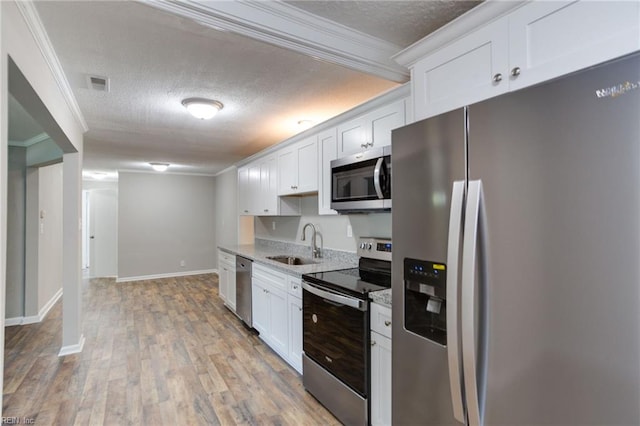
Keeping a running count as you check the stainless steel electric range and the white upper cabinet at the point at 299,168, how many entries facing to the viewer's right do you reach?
0

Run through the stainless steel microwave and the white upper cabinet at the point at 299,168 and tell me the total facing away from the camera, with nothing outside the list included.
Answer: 0

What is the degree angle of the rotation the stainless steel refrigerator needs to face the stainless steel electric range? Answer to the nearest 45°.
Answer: approximately 90° to its right

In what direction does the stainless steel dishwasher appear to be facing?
to the viewer's left

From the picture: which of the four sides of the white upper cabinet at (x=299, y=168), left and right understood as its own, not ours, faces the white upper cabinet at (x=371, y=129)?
left

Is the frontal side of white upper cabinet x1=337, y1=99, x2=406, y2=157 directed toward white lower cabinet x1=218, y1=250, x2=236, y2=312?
no

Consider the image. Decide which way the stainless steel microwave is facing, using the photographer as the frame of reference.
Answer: facing the viewer and to the left of the viewer

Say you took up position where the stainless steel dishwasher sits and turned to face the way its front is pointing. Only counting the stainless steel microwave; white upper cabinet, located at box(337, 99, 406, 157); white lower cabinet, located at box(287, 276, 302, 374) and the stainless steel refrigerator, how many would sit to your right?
0

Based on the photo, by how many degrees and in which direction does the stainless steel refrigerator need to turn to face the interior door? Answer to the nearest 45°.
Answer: approximately 45° to its right

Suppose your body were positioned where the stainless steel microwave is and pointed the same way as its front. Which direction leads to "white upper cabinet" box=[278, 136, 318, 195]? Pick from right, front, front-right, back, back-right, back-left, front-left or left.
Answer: right

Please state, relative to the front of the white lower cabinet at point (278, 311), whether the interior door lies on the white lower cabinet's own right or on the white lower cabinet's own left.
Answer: on the white lower cabinet's own right

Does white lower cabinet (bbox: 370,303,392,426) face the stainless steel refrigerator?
no

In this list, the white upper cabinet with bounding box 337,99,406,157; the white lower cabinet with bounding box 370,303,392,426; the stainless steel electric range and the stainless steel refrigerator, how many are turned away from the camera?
0

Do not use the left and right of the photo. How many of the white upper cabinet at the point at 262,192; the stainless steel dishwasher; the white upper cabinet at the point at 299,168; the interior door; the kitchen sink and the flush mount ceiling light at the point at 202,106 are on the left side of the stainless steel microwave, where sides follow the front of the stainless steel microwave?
0

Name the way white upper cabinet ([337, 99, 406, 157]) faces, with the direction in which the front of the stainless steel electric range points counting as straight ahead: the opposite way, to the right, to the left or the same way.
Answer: the same way

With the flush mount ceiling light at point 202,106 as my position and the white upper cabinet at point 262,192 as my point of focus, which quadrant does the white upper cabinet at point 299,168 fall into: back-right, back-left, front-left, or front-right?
front-right

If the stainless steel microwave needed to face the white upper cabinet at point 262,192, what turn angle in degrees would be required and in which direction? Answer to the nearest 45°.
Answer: approximately 90° to its right

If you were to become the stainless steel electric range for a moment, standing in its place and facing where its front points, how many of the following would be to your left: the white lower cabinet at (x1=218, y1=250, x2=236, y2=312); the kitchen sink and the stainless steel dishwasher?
0

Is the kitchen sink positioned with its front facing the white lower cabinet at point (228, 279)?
no

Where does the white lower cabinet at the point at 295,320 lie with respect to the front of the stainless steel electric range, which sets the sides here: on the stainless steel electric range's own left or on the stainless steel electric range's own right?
on the stainless steel electric range's own right

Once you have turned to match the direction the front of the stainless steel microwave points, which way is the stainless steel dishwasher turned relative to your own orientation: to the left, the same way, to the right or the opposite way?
the same way

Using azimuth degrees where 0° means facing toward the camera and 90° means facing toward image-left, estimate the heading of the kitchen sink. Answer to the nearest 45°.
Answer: approximately 45°
